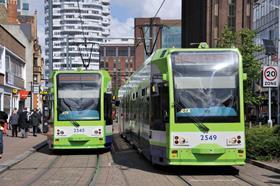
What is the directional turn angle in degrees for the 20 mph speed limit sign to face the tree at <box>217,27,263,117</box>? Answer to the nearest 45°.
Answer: approximately 180°

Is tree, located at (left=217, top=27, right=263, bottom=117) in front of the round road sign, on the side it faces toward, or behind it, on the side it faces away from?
behind
